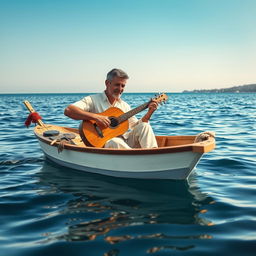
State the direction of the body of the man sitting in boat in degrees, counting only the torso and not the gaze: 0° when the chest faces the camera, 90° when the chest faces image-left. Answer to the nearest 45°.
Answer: approximately 315°
